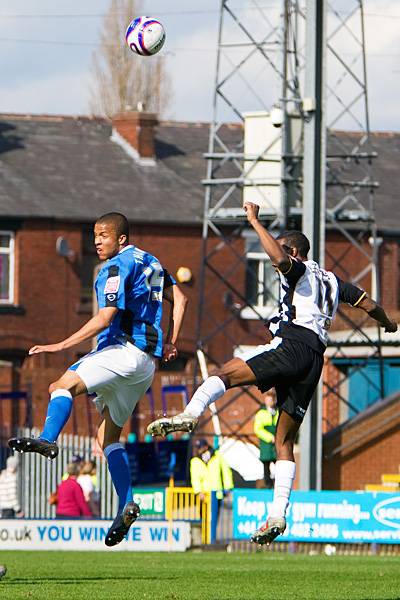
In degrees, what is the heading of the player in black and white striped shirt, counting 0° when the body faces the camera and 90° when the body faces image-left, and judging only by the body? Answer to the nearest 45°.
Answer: approximately 135°

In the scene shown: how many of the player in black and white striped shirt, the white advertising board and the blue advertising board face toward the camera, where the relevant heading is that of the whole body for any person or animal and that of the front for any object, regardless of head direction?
2

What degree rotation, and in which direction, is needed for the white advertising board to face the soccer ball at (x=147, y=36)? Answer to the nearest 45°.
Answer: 0° — it already faces it

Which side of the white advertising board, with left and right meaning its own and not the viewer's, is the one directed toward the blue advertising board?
left

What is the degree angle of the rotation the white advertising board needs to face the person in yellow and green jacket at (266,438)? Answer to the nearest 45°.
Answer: approximately 135° to its left

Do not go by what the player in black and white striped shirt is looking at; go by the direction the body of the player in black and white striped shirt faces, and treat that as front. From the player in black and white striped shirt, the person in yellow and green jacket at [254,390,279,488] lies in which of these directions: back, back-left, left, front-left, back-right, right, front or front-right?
front-right

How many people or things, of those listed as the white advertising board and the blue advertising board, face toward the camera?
2

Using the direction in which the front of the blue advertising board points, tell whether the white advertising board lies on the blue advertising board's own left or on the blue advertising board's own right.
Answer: on the blue advertising board's own right

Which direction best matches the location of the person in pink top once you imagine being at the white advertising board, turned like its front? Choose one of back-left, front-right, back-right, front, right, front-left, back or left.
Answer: back

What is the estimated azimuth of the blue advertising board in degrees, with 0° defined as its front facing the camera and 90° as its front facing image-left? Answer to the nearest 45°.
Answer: approximately 0°
